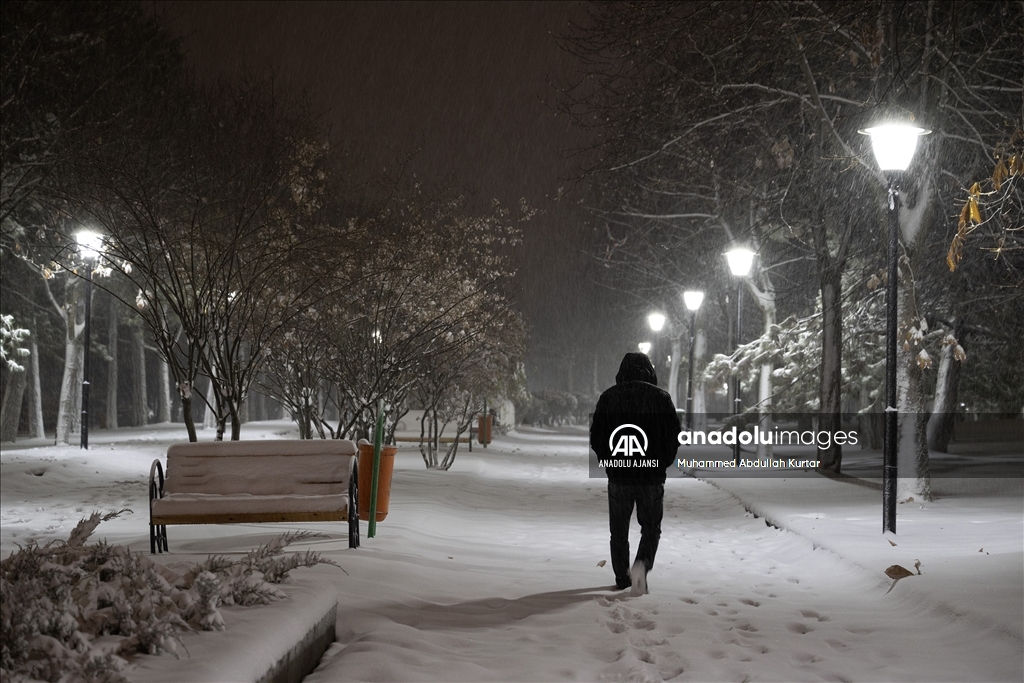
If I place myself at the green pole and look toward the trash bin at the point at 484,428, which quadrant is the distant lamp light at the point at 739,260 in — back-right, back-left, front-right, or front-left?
front-right

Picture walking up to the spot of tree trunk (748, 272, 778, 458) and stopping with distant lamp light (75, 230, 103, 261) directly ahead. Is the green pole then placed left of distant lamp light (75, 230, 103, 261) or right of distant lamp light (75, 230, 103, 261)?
left

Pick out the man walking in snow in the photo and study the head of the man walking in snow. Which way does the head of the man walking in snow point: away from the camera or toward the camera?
away from the camera

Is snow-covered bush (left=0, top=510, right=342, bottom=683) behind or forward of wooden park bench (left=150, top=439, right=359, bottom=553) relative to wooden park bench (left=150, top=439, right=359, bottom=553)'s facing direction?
forward

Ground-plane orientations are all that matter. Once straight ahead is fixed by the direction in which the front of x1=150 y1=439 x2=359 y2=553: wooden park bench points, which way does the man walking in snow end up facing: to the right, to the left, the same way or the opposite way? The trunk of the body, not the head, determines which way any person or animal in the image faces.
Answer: the opposite way

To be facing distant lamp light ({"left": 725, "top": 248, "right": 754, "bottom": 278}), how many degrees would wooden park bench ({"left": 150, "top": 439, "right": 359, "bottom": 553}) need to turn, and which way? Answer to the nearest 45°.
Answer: approximately 135° to its left

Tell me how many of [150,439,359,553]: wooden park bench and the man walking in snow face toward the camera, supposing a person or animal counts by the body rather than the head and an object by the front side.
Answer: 1

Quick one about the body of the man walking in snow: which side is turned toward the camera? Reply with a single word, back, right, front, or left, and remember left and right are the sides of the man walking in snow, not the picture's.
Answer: back

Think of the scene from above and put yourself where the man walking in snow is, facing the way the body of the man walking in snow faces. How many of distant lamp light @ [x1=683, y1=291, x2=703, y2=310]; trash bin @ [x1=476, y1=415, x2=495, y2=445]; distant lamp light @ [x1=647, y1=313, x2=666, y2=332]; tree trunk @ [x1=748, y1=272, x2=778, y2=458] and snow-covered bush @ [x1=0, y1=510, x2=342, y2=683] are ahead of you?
4

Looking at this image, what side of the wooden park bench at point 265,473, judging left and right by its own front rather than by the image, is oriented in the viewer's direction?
front

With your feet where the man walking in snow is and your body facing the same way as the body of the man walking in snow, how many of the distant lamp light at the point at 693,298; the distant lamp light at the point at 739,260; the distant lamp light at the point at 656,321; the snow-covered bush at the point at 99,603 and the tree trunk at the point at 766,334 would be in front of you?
4

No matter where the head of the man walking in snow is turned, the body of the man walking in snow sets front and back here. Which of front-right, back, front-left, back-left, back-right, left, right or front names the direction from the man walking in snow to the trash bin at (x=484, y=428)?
front

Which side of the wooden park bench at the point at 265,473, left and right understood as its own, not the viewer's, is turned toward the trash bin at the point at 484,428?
back
